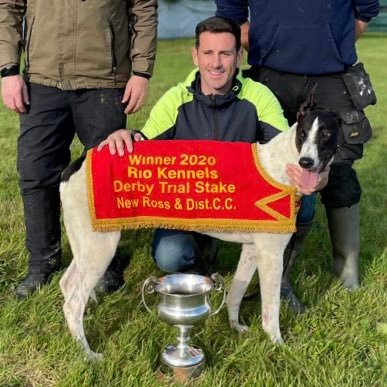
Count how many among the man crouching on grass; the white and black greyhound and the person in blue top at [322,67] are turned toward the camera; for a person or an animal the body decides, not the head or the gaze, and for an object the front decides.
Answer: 2

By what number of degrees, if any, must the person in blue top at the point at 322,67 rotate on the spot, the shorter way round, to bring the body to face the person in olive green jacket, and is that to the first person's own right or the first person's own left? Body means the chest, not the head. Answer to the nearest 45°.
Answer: approximately 90° to the first person's own right

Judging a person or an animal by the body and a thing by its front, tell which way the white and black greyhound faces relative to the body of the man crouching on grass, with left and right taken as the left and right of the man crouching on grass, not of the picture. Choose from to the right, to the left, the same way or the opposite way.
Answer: to the left

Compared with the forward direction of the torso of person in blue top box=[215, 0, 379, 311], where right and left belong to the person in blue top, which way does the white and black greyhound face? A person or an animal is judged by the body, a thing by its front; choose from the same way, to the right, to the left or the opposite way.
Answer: to the left

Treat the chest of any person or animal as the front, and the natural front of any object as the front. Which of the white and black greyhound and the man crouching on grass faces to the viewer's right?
the white and black greyhound

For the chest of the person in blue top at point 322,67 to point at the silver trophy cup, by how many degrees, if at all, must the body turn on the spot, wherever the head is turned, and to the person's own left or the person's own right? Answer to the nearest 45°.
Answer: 0° — they already face it

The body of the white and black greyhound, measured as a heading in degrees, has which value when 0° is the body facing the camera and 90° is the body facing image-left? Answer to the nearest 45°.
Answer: approximately 270°

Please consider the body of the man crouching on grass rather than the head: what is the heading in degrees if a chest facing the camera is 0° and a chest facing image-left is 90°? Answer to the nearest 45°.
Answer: approximately 0°

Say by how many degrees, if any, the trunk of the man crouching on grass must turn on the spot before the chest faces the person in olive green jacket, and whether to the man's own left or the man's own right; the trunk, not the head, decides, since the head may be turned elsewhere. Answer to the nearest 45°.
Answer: approximately 90° to the man's own right

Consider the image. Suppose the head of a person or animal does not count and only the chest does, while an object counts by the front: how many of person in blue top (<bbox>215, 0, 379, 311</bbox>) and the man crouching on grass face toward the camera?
2
